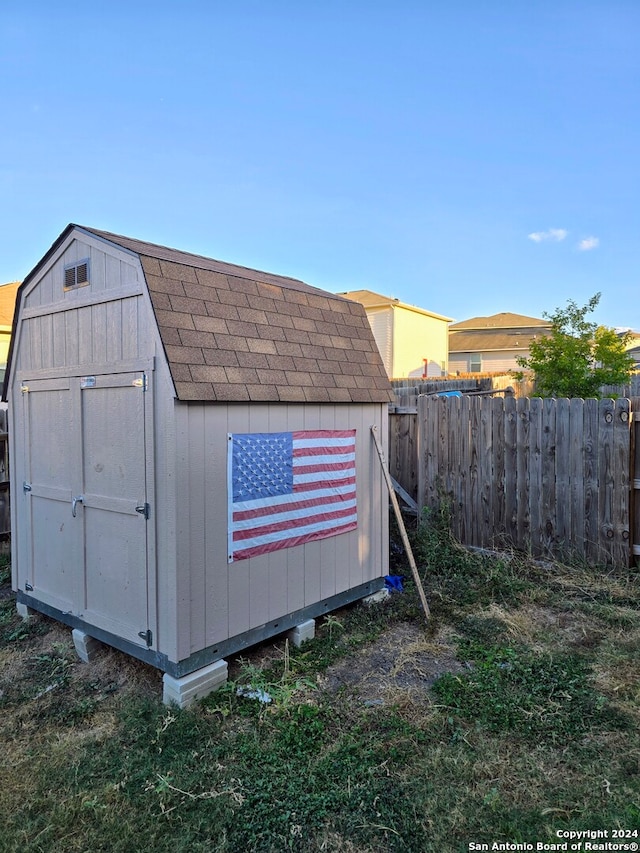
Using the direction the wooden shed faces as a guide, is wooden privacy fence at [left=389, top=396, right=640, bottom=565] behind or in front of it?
behind

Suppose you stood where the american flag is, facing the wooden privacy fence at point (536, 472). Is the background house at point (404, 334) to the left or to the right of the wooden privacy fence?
left

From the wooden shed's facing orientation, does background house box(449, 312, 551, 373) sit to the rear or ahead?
to the rear

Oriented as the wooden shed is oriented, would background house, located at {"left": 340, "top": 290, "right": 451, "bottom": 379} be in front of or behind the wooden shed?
behind

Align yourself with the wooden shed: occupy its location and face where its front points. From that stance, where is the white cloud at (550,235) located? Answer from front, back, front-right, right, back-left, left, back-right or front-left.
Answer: back

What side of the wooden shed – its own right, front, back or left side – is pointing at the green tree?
back

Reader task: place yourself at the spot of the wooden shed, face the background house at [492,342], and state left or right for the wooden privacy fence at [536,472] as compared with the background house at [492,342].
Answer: right

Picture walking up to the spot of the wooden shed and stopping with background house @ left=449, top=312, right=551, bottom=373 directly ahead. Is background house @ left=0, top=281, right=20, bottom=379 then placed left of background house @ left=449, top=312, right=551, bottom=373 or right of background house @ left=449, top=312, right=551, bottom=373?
left

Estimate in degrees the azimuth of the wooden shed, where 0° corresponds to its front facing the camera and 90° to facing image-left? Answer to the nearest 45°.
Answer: approximately 45°
